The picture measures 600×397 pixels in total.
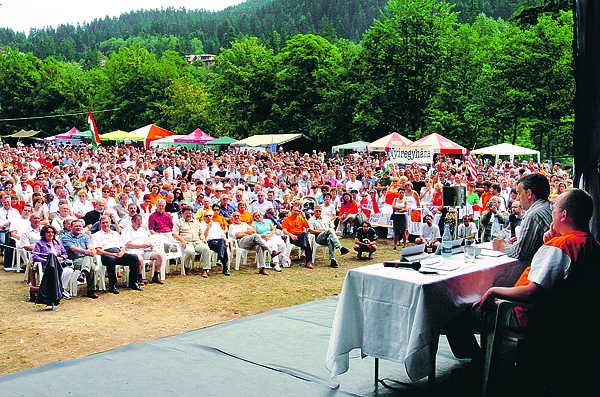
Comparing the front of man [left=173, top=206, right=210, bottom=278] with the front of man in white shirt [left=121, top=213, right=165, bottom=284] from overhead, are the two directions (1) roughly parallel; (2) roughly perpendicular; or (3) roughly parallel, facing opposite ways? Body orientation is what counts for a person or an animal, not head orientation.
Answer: roughly parallel

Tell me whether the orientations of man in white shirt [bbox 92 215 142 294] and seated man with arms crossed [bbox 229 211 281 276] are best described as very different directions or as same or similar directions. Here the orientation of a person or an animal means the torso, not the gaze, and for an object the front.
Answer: same or similar directions

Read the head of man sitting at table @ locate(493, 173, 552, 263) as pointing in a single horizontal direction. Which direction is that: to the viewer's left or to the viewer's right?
to the viewer's left

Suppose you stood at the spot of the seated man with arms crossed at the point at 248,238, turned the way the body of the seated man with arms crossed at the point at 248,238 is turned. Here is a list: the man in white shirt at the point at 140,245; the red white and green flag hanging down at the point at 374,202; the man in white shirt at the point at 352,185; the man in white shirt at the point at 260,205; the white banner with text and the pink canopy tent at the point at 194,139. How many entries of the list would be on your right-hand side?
1

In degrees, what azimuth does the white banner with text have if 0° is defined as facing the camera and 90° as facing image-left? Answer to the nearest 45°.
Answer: approximately 0°

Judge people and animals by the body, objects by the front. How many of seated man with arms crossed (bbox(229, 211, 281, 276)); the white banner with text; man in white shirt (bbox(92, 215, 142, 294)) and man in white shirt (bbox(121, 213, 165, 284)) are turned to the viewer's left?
0

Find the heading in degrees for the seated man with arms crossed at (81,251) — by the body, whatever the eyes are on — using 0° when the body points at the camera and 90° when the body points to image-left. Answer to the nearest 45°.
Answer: approximately 315°

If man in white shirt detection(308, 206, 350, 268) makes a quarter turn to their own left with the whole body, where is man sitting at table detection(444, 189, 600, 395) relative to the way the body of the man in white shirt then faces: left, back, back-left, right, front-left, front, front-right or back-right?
back-right

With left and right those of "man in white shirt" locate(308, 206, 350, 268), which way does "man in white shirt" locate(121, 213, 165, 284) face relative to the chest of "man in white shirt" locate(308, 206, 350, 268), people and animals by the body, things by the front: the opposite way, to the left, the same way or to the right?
the same way

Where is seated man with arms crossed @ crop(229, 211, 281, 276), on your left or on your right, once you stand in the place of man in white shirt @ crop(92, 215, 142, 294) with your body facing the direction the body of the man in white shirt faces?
on your left

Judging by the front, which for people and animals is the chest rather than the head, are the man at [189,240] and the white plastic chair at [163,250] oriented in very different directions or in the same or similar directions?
same or similar directions

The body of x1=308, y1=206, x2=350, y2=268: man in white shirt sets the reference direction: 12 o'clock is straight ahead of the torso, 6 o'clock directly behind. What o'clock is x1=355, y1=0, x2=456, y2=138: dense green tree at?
The dense green tree is roughly at 8 o'clock from the man in white shirt.

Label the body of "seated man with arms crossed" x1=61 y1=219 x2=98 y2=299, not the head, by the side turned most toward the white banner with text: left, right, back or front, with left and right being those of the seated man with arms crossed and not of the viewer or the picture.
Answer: left

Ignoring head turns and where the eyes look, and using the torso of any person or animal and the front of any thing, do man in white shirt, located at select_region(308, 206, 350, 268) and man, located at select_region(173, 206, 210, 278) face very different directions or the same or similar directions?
same or similar directions

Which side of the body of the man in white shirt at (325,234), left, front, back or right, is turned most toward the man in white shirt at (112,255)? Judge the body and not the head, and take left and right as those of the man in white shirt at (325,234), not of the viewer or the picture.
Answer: right

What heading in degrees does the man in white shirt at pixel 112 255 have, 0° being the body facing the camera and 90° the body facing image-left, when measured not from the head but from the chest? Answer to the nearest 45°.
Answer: approximately 315°

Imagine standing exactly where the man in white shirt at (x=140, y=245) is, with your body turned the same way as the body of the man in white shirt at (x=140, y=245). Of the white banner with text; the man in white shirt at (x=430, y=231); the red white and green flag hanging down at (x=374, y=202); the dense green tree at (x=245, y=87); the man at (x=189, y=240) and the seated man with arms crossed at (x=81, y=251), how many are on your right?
1

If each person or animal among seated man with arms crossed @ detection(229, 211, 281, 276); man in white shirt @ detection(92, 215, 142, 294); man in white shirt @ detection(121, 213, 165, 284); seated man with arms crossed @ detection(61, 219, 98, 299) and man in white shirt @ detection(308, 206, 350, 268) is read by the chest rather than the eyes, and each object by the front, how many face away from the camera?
0
